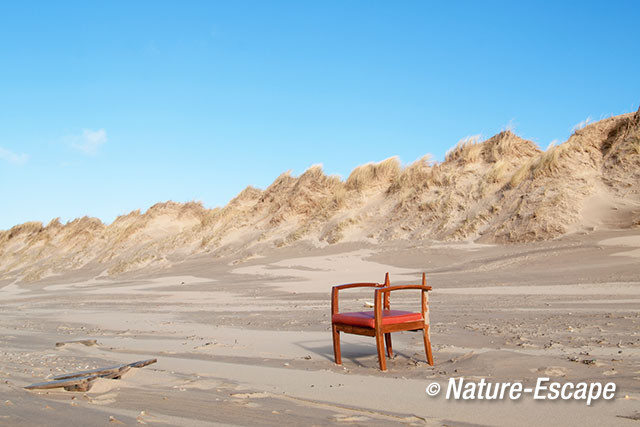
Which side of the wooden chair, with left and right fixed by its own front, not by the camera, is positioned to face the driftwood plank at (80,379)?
front

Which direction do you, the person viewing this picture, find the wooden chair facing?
facing the viewer and to the left of the viewer

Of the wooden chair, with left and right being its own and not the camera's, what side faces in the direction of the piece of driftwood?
right

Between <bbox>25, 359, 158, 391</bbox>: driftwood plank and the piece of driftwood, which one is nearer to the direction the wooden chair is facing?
the driftwood plank

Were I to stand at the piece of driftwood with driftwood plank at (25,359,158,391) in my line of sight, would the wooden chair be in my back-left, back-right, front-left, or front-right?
front-left

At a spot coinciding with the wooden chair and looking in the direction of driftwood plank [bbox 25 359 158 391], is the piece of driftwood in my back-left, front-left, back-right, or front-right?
front-right
